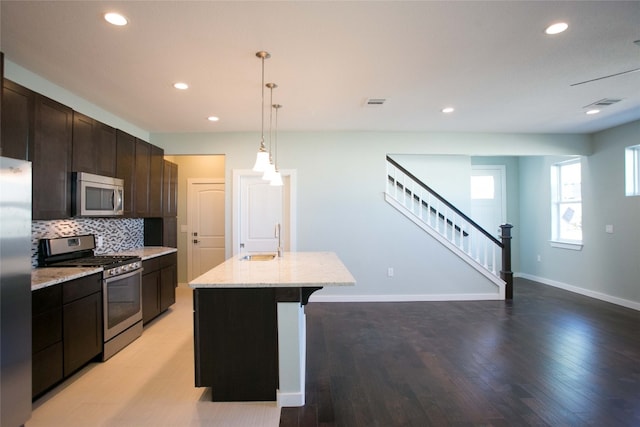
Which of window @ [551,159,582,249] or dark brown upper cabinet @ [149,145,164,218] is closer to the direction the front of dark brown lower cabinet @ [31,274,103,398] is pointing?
the window

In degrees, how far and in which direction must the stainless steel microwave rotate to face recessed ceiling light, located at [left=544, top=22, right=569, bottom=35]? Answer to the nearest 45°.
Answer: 0° — it already faces it

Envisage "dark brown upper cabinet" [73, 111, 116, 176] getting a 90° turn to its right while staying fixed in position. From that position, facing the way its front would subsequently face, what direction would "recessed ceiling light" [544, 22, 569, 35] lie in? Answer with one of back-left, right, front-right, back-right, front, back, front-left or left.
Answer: left

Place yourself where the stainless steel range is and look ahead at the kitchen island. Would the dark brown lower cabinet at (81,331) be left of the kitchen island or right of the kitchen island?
right

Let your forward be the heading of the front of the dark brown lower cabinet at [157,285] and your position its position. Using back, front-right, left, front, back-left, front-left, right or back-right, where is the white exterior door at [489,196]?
front-left

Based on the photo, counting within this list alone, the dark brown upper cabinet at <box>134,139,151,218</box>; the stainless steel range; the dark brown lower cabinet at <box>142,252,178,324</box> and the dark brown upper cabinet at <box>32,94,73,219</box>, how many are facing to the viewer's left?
0

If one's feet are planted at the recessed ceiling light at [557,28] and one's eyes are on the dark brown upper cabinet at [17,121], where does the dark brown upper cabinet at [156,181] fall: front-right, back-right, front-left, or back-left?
front-right

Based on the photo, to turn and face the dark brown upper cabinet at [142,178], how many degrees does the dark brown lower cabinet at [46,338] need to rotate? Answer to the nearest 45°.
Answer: approximately 90° to its left

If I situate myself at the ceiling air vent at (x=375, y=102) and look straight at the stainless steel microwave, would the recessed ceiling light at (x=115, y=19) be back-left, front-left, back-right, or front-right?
front-left

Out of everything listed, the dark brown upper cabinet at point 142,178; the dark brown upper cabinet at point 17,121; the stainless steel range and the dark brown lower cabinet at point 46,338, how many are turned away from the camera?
0

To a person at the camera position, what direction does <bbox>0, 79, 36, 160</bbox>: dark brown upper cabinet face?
facing the viewer and to the right of the viewer

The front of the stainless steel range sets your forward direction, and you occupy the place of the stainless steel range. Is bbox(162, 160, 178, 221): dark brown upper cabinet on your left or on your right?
on your left
